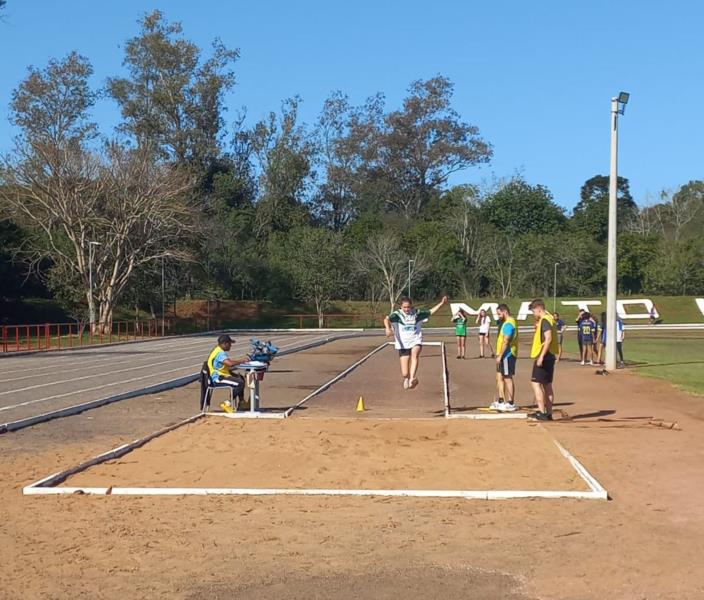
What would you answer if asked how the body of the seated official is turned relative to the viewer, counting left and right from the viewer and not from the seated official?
facing to the right of the viewer

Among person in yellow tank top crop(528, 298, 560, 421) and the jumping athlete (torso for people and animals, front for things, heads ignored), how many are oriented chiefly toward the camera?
1

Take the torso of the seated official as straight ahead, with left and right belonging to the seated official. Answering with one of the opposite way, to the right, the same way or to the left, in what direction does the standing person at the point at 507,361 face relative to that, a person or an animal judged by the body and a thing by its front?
the opposite way

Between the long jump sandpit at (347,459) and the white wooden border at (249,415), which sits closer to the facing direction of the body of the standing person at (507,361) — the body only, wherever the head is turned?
the white wooden border

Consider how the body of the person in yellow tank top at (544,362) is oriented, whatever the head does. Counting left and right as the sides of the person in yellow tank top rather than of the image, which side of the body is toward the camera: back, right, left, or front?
left

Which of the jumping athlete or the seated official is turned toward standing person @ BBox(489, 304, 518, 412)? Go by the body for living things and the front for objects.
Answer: the seated official

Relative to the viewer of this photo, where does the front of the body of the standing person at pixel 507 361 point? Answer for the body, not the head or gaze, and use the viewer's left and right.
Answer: facing to the left of the viewer

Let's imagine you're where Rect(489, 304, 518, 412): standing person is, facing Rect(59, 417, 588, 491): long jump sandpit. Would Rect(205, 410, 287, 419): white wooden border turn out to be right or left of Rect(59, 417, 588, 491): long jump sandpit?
right

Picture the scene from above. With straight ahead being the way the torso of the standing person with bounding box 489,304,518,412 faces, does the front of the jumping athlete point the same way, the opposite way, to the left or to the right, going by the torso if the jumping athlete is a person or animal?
to the left

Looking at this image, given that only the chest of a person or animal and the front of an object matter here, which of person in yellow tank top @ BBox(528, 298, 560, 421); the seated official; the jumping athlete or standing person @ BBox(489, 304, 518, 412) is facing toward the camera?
the jumping athlete
